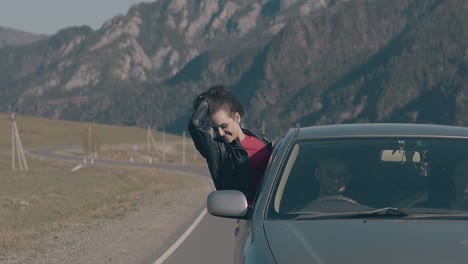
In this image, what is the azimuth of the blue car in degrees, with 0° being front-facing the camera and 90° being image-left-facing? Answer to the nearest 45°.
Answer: approximately 0°
